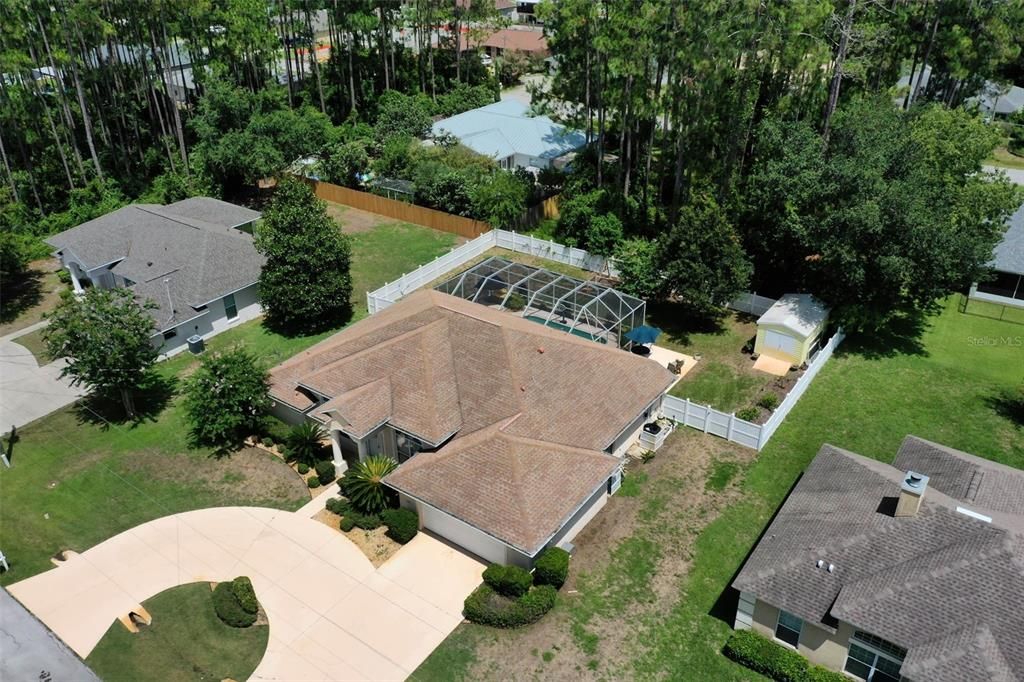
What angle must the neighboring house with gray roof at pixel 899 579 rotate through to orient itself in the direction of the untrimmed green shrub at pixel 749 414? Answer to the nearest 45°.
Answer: approximately 90° to its right

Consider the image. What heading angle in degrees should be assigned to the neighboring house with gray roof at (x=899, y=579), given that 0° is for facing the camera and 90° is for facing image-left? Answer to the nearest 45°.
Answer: approximately 45°

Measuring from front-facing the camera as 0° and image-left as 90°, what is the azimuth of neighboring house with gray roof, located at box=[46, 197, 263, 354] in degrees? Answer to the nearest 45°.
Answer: approximately 45°

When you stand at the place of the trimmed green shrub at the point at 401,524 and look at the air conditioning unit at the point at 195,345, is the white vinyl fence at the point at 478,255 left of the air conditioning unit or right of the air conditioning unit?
right

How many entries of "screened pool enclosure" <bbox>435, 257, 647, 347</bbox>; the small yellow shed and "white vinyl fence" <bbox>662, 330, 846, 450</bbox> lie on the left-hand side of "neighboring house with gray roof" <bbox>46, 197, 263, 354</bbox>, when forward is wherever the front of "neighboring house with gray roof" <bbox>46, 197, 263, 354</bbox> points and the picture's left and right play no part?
3

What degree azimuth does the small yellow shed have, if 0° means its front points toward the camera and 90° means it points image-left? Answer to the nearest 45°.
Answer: approximately 45°

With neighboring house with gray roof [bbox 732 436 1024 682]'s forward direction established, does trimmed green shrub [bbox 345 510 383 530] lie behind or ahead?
ahead

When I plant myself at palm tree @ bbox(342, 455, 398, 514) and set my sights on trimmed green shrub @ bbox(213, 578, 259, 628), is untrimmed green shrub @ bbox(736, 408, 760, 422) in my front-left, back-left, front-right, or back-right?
back-left

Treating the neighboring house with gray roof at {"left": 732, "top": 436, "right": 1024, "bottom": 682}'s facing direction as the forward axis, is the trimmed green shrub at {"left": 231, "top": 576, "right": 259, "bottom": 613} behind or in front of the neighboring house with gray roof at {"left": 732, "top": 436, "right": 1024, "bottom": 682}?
in front

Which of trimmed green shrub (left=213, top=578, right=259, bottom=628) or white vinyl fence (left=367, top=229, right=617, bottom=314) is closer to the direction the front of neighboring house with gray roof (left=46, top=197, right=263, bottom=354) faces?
the trimmed green shrub
